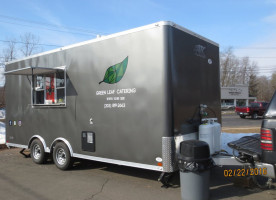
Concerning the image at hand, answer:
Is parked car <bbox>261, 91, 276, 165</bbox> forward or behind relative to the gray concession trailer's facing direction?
forward

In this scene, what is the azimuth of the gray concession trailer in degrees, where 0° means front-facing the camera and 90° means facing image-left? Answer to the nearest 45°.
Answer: approximately 315°

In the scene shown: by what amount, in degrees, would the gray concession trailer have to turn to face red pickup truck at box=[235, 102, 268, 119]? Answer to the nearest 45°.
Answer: approximately 90° to its left
